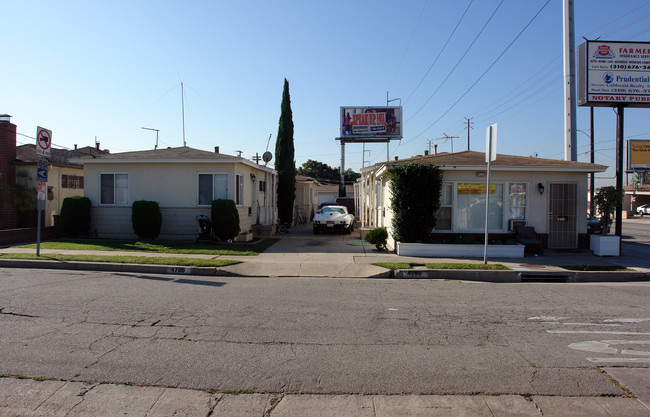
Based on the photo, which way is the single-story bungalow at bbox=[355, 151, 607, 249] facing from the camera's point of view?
toward the camera

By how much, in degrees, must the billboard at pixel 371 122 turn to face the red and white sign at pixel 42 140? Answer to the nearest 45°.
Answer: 0° — it already faces it

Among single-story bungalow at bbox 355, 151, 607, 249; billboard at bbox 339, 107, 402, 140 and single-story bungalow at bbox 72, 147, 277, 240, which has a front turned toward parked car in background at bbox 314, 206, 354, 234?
the billboard

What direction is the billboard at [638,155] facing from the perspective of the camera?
toward the camera

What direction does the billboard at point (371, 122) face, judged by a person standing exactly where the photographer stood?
facing the viewer

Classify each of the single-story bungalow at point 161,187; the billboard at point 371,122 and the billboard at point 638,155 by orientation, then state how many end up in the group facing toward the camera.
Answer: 3

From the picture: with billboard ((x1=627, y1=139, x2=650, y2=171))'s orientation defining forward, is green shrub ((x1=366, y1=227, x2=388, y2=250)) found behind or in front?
in front

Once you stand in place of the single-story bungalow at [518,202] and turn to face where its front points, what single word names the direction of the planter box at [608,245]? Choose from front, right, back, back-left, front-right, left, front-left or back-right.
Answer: left

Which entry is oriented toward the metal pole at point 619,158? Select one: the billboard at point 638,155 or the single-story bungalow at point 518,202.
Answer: the billboard

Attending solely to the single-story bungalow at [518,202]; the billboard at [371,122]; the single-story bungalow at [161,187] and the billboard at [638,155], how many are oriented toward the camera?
4

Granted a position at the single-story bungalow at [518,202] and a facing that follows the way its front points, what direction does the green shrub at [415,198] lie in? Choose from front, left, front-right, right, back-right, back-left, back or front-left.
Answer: front-right

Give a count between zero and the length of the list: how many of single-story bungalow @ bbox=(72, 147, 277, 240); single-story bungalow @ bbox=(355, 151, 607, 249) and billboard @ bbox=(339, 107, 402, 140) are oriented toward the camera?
3
